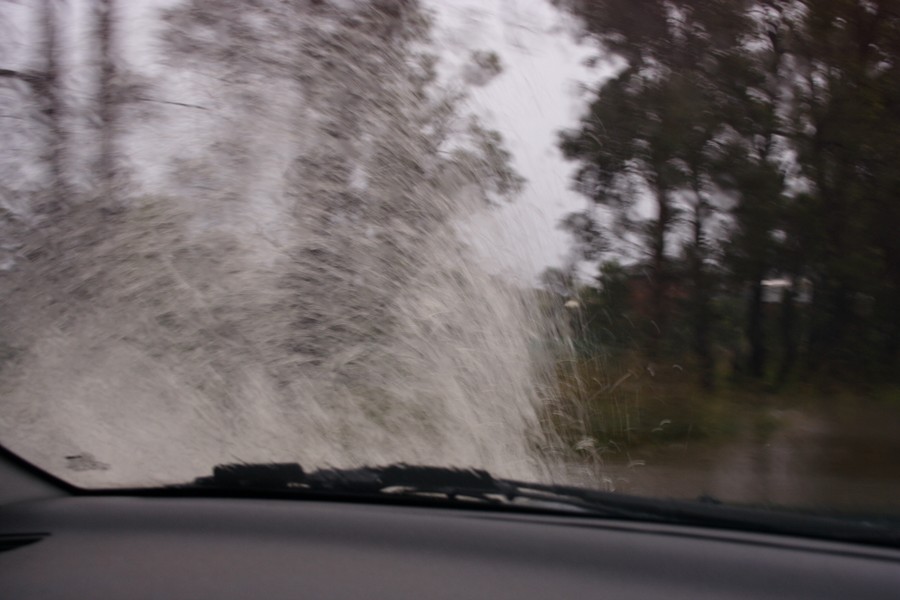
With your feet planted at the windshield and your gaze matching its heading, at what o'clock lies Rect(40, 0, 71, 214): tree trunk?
The tree trunk is roughly at 10 o'clock from the windshield.

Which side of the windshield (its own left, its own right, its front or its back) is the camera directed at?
back
